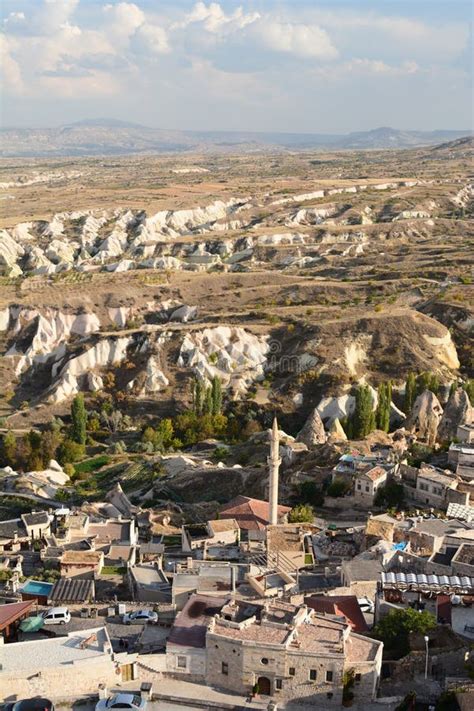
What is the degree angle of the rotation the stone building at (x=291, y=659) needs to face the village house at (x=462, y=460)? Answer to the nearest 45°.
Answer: approximately 180°

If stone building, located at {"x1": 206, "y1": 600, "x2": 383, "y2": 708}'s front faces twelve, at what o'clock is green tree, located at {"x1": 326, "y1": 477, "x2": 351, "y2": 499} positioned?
The green tree is roughly at 6 o'clock from the stone building.

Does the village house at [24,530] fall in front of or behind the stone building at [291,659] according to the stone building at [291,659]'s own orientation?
behind

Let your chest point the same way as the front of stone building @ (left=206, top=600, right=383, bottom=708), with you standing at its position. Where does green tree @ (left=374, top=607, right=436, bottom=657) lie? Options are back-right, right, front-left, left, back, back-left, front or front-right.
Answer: back-left

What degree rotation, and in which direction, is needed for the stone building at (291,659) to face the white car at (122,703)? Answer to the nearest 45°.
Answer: approximately 90° to its right

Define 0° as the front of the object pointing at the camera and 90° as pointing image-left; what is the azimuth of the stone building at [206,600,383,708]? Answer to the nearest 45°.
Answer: approximately 0°

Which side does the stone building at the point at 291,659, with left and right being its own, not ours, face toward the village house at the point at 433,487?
back

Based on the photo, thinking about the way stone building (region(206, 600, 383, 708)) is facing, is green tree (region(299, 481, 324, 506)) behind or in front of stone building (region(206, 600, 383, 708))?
behind

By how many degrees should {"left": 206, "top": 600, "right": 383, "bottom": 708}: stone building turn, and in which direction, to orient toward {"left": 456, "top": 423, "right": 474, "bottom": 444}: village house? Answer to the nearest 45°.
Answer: approximately 180°

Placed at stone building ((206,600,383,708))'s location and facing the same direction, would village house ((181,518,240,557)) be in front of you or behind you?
behind

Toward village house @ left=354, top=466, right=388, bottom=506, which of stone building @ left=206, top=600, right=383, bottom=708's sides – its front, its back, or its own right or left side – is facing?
back

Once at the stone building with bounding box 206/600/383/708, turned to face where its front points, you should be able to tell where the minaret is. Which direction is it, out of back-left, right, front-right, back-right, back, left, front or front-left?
back
